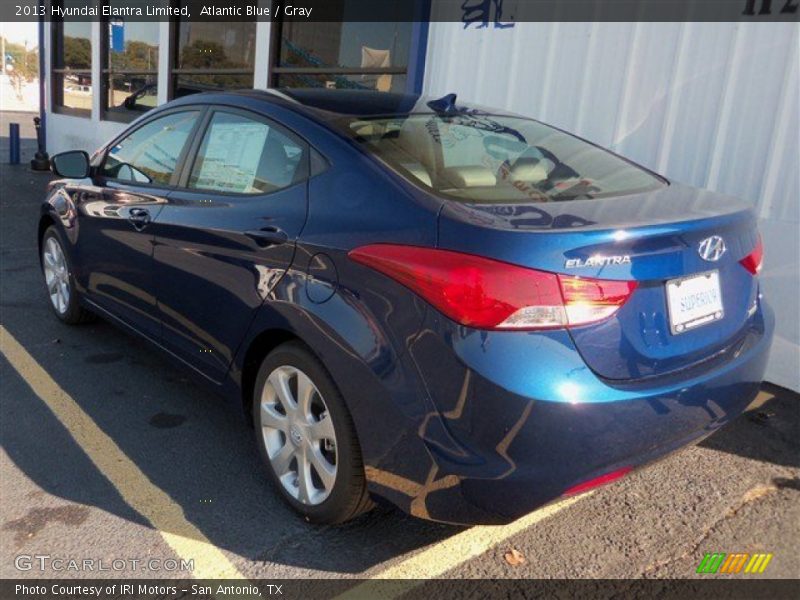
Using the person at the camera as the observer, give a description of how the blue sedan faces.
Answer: facing away from the viewer and to the left of the viewer

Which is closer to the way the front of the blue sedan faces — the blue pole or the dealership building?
the blue pole

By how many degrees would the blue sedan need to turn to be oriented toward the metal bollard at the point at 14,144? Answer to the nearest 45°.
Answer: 0° — it already faces it

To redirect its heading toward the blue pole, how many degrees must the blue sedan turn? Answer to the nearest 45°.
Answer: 0° — it already faces it

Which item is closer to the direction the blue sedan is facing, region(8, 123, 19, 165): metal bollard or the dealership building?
the metal bollard
